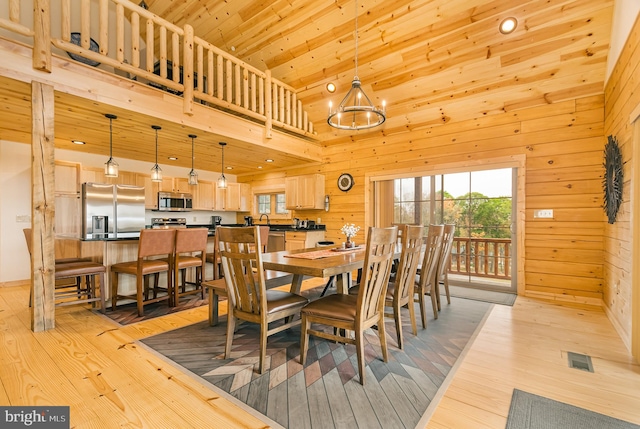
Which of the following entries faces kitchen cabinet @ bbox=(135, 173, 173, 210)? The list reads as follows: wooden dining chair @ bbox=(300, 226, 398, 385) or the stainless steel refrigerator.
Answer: the wooden dining chair

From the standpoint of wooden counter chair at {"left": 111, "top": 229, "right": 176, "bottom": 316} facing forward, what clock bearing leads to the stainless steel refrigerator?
The stainless steel refrigerator is roughly at 1 o'clock from the wooden counter chair.

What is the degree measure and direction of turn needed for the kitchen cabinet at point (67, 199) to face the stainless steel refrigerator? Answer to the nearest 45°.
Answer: approximately 45° to its left

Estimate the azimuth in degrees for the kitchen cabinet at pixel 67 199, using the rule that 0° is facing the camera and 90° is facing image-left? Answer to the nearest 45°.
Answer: approximately 0°

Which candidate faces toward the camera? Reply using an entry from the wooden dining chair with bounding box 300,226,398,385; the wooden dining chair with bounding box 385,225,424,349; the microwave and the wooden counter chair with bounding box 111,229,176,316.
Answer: the microwave

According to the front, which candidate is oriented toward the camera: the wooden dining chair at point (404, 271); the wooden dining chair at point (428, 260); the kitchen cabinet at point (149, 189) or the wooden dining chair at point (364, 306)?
the kitchen cabinet

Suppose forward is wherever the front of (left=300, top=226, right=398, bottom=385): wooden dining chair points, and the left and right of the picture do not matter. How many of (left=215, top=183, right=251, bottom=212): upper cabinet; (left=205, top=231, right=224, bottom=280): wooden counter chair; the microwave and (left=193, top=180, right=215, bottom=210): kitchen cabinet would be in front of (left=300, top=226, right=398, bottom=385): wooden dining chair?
4

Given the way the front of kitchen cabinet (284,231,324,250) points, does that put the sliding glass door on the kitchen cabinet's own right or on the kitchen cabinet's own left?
on the kitchen cabinet's own left

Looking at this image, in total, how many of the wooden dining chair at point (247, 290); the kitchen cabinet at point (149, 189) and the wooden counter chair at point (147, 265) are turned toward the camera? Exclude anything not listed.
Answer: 1
